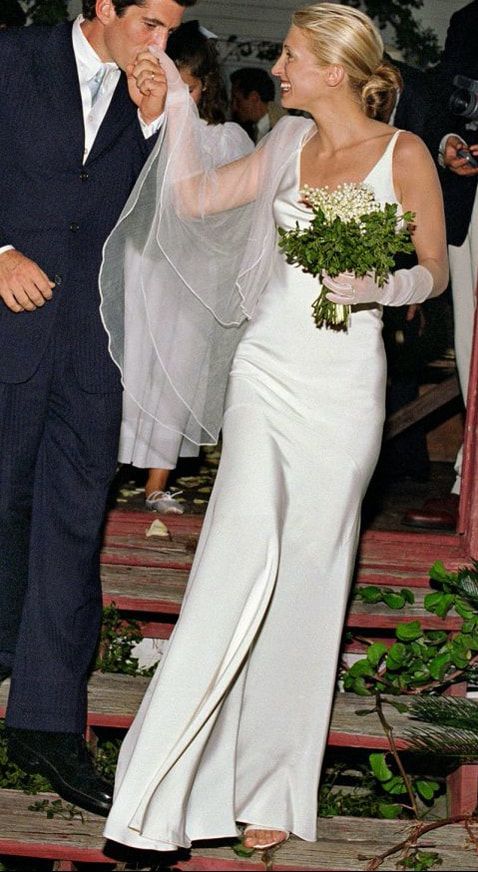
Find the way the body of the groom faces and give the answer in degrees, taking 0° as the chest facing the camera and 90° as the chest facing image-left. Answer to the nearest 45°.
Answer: approximately 315°

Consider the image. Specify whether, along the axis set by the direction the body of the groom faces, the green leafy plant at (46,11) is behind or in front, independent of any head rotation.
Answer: behind

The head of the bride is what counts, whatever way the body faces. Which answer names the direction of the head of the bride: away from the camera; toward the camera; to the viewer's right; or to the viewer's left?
to the viewer's left

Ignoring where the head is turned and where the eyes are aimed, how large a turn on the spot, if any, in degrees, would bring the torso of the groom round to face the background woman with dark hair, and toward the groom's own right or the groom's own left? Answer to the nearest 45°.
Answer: approximately 135° to the groom's own left
